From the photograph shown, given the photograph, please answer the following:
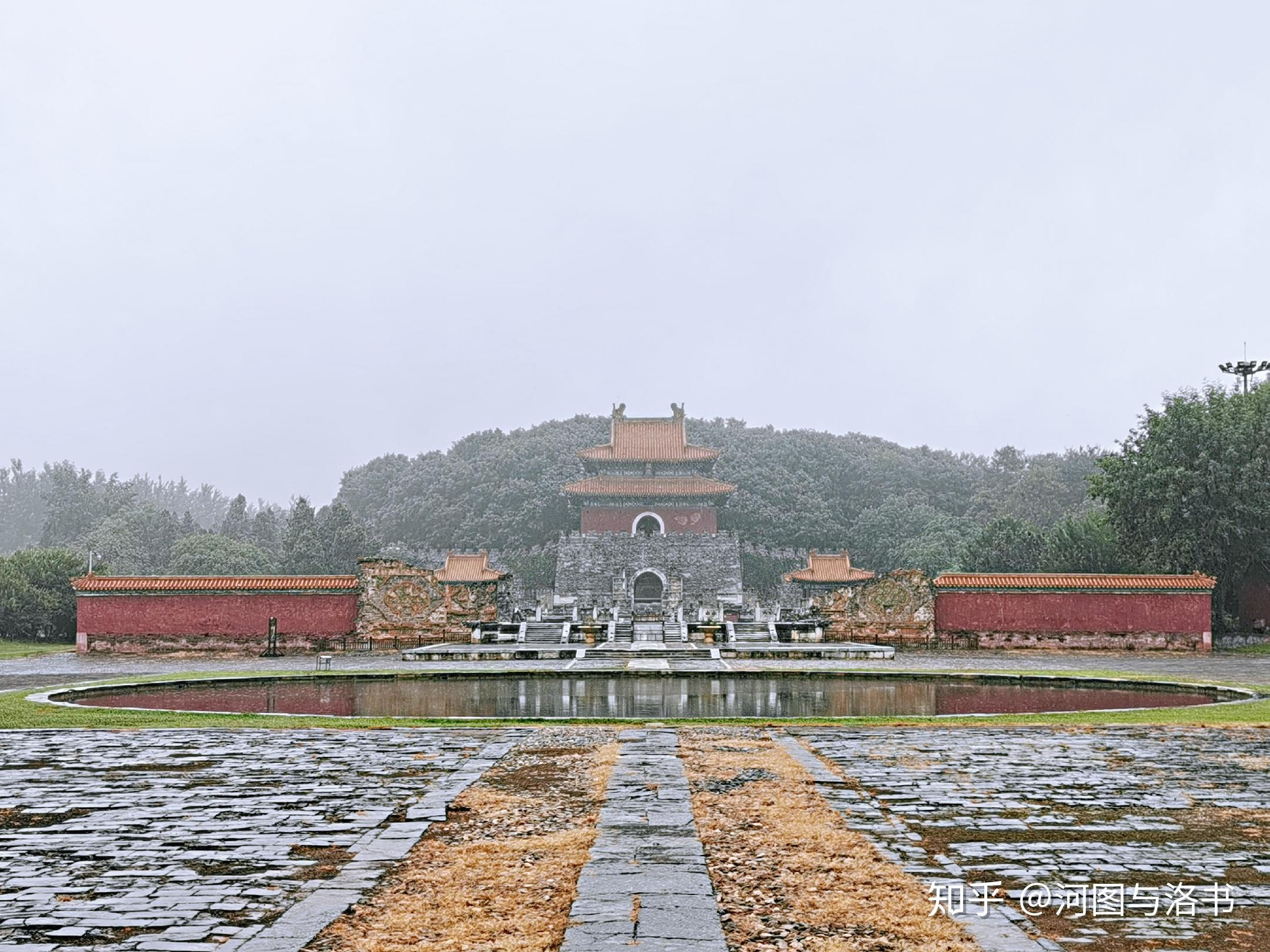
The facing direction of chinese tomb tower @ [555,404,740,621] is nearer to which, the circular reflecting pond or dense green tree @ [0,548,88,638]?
the circular reflecting pond

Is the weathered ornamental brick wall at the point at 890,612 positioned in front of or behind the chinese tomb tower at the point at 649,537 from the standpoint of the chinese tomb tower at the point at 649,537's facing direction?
in front

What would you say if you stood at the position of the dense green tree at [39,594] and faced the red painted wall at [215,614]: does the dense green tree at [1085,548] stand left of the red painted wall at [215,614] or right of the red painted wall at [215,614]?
left

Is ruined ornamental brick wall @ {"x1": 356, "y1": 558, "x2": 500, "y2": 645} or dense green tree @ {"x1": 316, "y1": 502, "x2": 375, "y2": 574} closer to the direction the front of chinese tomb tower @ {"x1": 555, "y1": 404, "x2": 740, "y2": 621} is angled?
the ruined ornamental brick wall

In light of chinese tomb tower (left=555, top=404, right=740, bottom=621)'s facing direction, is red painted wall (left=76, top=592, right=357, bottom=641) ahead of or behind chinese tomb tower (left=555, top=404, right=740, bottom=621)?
ahead

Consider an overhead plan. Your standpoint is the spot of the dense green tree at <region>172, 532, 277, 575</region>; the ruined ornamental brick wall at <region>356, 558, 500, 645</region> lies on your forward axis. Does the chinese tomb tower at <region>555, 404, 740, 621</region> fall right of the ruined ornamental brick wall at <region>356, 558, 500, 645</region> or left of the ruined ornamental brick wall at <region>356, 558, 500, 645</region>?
left

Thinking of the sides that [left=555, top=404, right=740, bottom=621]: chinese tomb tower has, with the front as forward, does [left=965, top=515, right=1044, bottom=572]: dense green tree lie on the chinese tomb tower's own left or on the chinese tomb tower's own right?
on the chinese tomb tower's own left

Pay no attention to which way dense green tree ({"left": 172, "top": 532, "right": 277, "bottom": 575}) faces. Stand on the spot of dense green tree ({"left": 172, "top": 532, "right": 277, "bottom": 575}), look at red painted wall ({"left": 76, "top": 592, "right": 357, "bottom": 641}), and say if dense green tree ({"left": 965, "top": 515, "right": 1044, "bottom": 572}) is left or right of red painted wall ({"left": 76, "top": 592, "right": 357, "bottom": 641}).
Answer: left

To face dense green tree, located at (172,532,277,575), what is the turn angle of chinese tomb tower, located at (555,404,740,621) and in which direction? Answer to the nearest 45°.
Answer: approximately 90° to its right

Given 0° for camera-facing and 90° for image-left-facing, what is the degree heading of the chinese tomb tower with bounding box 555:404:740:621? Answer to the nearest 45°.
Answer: approximately 0°

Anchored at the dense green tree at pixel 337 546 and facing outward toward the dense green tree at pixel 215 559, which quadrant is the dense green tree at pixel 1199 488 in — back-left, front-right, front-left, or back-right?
back-left

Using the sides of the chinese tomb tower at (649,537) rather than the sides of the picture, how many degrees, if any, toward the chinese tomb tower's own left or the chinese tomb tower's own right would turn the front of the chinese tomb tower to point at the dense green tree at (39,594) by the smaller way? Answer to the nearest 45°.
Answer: approximately 45° to the chinese tomb tower's own right
